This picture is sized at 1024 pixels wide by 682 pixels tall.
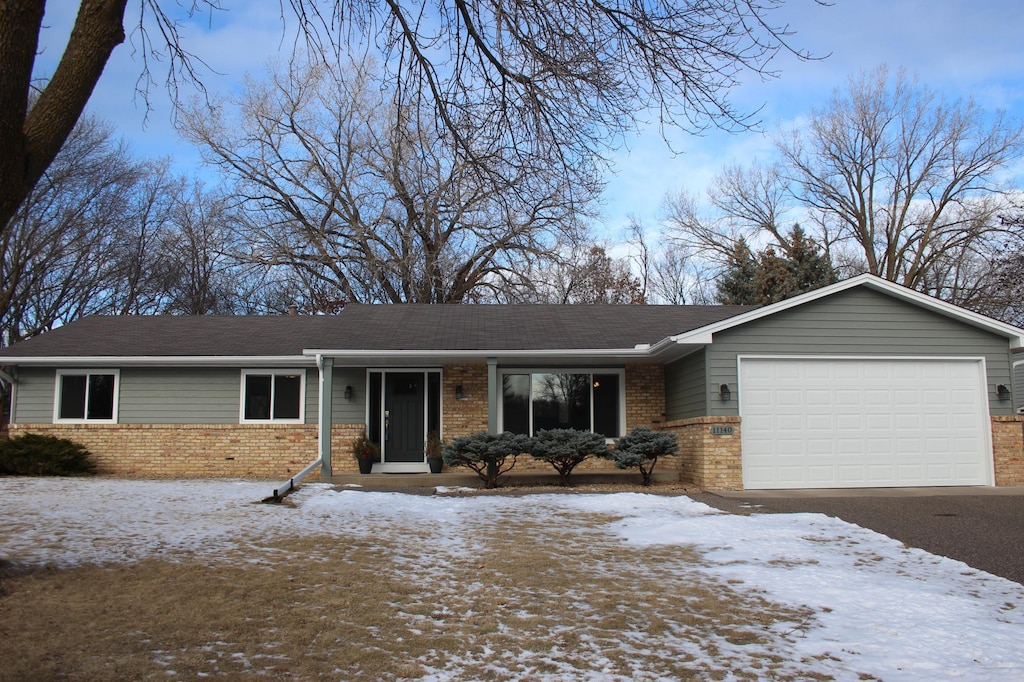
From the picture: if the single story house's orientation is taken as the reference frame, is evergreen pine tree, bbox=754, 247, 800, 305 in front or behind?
behind

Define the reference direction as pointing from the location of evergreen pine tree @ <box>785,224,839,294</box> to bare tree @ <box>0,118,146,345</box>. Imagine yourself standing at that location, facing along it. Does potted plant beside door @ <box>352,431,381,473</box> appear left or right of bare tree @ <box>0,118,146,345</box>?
left

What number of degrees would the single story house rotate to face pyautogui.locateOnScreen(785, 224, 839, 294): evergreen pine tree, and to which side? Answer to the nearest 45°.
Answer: approximately 135° to its left

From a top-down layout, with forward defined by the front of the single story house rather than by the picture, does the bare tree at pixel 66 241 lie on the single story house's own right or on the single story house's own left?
on the single story house's own right

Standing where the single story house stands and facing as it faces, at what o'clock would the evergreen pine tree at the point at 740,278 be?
The evergreen pine tree is roughly at 7 o'clock from the single story house.

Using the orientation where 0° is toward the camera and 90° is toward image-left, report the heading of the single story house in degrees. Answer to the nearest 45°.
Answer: approximately 0°
